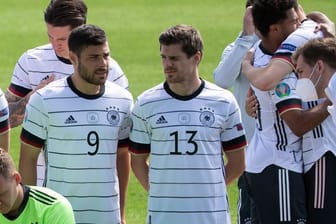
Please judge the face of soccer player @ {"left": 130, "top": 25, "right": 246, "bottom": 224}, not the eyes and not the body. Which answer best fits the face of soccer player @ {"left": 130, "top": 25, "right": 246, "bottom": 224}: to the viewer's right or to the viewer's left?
to the viewer's left

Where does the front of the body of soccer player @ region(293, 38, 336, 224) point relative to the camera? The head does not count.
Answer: to the viewer's left

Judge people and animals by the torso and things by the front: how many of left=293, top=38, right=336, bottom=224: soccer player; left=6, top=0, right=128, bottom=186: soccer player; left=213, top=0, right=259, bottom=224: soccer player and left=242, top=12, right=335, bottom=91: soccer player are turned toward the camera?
1

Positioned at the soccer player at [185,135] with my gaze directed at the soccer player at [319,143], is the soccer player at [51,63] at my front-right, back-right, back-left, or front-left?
back-left

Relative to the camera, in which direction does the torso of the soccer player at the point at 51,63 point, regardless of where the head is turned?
toward the camera

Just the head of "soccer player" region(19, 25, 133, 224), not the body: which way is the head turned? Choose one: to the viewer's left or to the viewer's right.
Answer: to the viewer's right

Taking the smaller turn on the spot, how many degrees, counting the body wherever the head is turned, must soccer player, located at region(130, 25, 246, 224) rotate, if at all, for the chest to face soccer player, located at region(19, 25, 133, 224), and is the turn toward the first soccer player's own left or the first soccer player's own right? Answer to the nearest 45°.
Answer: approximately 90° to the first soccer player's own right

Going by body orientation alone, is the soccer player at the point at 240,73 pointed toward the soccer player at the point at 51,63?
no
